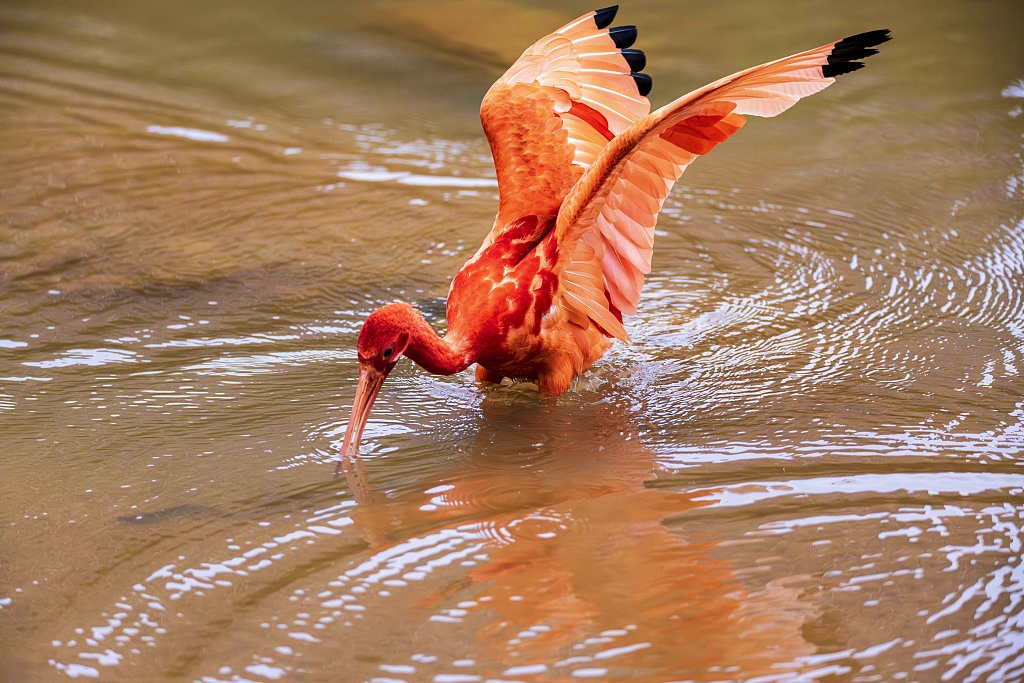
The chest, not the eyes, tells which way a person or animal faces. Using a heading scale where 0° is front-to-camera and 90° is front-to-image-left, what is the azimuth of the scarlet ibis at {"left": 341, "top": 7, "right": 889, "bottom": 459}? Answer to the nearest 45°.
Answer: approximately 45°
